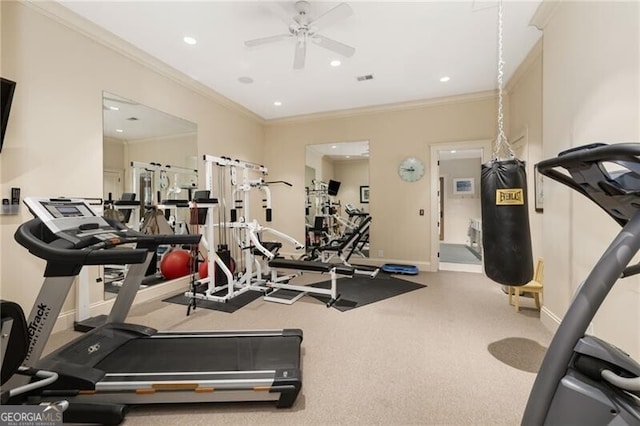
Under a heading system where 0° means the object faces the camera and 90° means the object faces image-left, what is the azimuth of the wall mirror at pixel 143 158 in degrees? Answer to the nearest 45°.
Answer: approximately 315°

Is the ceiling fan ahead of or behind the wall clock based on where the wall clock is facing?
ahead

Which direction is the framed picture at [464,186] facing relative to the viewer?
toward the camera

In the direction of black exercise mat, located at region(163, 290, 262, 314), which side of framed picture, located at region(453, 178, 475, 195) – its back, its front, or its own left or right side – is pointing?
front

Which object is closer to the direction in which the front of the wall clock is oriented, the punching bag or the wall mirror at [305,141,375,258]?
the punching bag

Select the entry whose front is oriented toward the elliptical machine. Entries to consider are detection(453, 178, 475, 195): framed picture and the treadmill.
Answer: the framed picture

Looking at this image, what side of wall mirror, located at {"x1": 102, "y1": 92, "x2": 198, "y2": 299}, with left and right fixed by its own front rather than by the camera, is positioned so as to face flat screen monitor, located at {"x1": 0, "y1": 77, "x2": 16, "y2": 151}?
right

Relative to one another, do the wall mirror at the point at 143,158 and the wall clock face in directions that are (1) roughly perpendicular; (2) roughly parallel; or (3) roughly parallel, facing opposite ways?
roughly perpendicular

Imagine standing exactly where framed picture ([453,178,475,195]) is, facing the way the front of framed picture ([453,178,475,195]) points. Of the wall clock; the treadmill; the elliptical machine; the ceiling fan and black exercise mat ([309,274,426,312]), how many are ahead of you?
5

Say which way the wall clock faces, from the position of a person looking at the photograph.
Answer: facing the viewer

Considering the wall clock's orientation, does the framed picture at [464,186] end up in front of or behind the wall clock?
behind

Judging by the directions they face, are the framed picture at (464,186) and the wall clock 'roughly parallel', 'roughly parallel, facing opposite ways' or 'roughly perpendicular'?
roughly parallel

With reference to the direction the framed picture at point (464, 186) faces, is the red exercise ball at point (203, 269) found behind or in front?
in front

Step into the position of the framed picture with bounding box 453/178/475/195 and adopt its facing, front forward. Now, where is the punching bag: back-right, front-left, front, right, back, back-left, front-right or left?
front

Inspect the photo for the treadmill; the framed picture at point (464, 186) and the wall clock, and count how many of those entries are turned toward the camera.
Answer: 2

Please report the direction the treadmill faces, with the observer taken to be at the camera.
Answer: facing to the left of the viewer

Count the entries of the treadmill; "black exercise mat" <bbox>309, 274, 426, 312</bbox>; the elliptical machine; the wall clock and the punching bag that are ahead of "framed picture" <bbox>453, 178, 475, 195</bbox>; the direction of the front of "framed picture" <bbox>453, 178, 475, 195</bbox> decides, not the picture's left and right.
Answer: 5

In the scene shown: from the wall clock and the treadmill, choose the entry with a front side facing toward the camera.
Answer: the wall clock

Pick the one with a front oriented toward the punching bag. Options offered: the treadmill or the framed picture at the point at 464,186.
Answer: the framed picture
